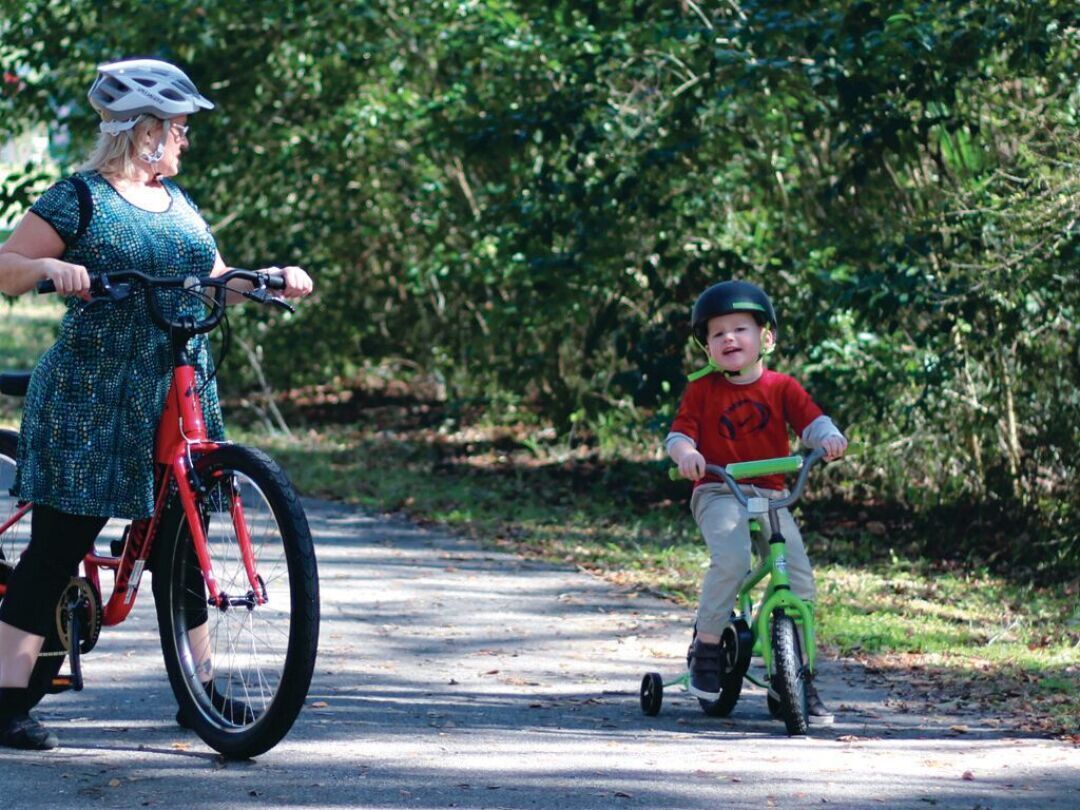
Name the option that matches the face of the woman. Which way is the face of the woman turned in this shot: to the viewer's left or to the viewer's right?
to the viewer's right

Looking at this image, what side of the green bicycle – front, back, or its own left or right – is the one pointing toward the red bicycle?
right

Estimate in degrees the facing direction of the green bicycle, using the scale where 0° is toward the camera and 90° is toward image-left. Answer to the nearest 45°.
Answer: approximately 315°

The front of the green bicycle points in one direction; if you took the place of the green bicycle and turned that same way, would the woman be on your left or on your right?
on your right

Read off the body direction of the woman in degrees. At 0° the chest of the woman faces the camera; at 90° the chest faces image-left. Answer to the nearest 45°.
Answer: approximately 315°
